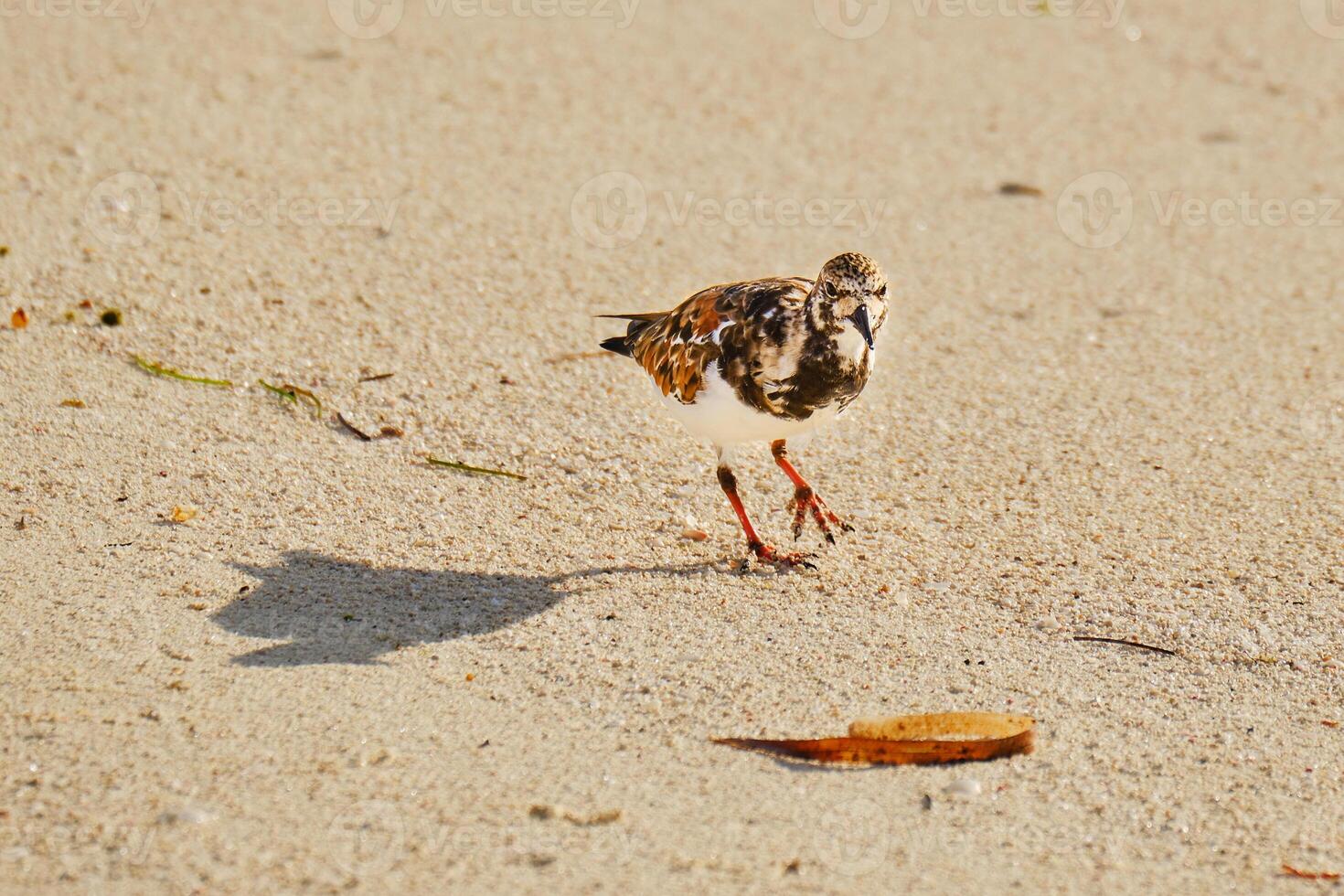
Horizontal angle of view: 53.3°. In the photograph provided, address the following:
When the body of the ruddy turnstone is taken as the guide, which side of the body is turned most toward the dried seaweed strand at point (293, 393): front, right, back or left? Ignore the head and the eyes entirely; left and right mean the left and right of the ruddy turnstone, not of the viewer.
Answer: back

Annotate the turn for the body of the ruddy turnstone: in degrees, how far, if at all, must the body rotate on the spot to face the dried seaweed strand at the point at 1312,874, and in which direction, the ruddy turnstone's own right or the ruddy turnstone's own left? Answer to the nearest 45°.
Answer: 0° — it already faces it

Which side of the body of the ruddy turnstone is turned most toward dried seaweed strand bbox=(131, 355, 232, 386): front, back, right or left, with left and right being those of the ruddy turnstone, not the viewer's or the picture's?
back

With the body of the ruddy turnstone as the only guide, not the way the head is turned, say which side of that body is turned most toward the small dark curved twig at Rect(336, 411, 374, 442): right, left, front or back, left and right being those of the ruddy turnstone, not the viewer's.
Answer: back

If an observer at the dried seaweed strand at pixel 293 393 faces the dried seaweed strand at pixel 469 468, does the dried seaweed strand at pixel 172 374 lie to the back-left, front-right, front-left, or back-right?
back-right

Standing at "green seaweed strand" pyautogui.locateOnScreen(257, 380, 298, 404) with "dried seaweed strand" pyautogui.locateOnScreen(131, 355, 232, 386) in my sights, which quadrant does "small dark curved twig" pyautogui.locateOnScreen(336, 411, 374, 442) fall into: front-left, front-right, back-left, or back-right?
back-left

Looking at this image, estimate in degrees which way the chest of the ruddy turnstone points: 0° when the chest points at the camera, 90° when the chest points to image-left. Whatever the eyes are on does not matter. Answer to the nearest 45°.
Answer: approximately 315°

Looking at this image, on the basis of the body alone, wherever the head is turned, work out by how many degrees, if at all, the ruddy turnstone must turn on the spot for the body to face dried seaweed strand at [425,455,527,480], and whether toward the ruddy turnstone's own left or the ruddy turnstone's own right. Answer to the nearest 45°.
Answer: approximately 180°

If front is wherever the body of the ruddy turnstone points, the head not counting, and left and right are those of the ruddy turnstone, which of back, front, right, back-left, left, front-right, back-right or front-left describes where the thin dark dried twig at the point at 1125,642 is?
front-left

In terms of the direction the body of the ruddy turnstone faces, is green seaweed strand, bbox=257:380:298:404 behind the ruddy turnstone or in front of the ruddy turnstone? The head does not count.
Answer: behind
